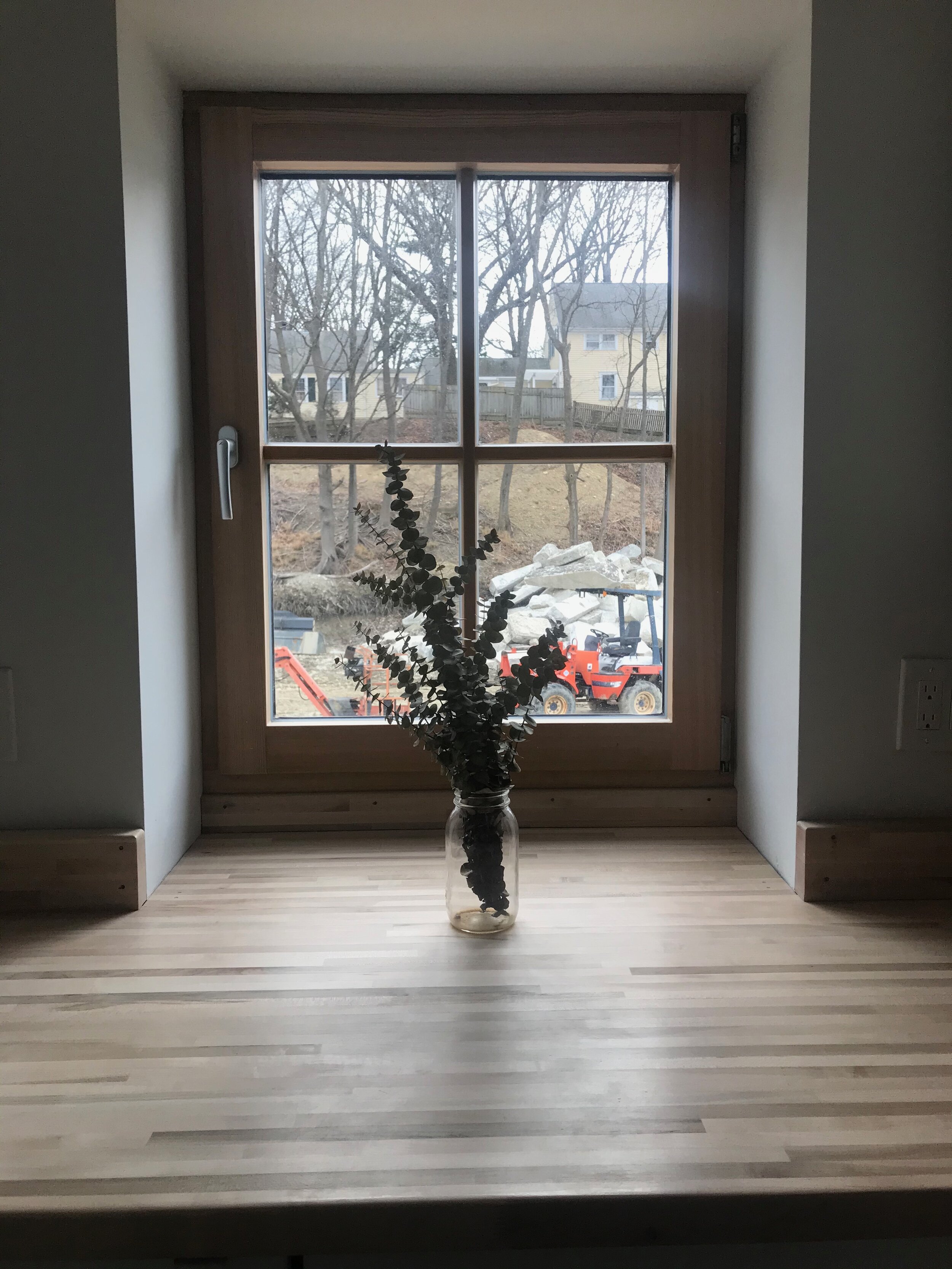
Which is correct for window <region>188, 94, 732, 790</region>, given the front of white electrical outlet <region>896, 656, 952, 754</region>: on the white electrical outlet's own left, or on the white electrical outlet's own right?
on the white electrical outlet's own right

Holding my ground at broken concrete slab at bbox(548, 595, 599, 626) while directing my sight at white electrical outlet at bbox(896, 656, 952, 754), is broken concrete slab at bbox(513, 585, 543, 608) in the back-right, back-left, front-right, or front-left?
back-right

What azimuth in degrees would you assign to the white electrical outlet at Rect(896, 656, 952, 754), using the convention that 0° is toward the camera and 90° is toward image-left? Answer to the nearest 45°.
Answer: approximately 0°
